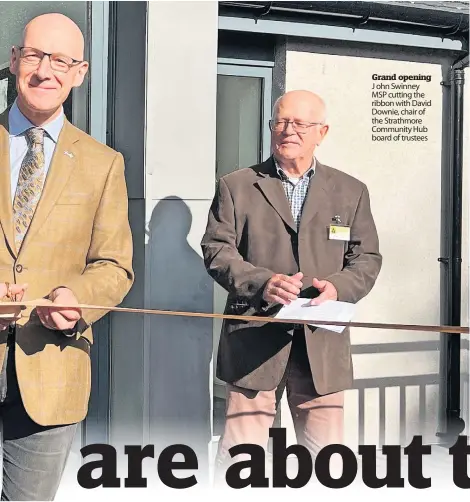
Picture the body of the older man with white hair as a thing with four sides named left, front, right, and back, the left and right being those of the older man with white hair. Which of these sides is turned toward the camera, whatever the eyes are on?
front

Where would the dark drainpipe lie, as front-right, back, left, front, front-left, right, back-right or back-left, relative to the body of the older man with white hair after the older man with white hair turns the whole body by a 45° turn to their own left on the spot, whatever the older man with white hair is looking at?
left

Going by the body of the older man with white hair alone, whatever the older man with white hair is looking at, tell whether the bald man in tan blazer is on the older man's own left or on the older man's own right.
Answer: on the older man's own right

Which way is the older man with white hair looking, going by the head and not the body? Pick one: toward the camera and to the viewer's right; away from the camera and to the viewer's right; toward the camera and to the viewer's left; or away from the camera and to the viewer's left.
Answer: toward the camera and to the viewer's left
